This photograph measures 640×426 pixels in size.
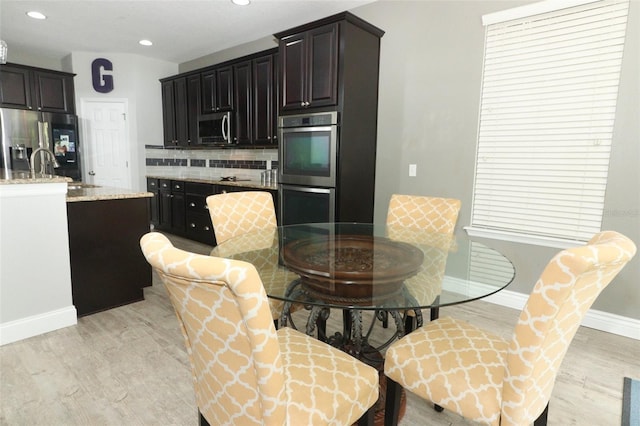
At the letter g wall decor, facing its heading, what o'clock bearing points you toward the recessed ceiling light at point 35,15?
The recessed ceiling light is roughly at 1 o'clock from the letter g wall decor.

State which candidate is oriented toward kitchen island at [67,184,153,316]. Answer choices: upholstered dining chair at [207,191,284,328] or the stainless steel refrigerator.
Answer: the stainless steel refrigerator

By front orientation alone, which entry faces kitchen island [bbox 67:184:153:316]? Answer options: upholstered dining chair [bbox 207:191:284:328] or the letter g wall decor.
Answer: the letter g wall decor

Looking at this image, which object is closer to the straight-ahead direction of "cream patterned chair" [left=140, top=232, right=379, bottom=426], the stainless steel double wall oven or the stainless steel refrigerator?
the stainless steel double wall oven

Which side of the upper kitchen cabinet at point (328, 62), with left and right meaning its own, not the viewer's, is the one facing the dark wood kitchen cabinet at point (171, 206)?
right

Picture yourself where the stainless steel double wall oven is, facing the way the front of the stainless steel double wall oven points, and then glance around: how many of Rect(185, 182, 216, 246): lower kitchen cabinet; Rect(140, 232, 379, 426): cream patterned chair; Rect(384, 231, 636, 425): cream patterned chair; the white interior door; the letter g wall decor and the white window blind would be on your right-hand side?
3

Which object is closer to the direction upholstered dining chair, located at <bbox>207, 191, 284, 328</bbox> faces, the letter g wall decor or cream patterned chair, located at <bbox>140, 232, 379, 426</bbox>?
the cream patterned chair

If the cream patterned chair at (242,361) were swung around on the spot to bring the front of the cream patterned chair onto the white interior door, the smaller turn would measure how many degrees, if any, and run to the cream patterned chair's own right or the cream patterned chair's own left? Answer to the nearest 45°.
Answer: approximately 90° to the cream patterned chair's own left

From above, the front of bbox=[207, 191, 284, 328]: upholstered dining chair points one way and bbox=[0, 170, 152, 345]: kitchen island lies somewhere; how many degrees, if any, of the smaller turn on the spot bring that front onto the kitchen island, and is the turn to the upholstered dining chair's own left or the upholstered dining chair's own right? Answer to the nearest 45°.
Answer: approximately 135° to the upholstered dining chair's own right

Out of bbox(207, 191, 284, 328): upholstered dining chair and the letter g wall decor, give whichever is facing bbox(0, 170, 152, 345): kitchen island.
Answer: the letter g wall decor

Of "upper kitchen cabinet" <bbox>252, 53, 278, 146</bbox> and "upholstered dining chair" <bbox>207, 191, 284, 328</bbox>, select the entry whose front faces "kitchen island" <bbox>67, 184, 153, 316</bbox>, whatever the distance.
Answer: the upper kitchen cabinet

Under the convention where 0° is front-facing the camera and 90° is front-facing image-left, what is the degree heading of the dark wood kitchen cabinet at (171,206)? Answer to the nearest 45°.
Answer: approximately 45°

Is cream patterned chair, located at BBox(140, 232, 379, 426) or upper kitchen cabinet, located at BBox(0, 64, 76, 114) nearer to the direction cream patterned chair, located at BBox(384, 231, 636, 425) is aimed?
the upper kitchen cabinet

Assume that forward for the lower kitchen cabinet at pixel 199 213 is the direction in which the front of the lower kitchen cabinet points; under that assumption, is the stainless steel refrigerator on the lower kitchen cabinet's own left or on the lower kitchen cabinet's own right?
on the lower kitchen cabinet's own right
